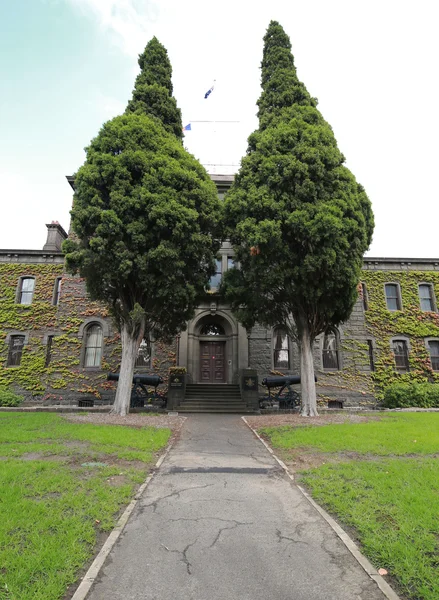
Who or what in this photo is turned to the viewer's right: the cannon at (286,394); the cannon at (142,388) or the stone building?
the cannon at (286,394)

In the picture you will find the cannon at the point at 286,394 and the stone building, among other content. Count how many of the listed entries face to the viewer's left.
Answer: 0

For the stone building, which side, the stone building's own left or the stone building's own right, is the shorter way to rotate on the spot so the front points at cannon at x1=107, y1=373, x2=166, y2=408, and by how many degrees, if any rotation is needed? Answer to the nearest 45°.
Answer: approximately 45° to the stone building's own right

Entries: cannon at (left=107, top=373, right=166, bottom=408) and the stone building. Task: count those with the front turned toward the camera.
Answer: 1

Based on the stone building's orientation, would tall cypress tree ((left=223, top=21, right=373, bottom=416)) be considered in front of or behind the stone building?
in front

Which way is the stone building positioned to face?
toward the camera

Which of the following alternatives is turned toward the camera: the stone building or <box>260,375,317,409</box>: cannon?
the stone building

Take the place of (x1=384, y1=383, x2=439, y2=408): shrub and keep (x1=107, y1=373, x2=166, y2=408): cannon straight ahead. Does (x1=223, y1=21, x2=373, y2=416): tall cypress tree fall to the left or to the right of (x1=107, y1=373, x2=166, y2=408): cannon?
left

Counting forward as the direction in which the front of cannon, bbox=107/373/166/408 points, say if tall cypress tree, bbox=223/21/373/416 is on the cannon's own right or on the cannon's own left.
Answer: on the cannon's own left

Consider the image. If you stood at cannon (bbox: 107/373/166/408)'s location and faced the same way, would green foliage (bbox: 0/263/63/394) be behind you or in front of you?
in front

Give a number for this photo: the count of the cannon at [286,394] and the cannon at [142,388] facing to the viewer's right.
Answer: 1

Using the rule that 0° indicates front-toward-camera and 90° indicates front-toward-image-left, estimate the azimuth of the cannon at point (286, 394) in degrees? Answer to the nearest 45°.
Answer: approximately 270°

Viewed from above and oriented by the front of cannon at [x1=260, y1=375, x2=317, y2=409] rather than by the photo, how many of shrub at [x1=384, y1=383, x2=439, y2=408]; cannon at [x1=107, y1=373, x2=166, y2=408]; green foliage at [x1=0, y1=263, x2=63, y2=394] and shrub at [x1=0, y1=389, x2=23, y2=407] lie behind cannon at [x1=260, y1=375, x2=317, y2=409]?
3

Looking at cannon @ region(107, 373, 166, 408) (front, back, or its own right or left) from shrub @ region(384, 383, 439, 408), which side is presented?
back

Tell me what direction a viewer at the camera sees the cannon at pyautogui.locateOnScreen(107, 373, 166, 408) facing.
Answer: facing to the left of the viewer

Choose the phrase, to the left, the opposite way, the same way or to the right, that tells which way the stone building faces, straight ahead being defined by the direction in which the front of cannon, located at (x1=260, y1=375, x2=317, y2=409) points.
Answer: to the right

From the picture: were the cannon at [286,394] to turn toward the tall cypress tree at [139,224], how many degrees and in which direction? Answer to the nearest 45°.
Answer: approximately 135° to its right

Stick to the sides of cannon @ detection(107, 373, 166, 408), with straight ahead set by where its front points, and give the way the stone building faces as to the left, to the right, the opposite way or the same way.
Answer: to the left

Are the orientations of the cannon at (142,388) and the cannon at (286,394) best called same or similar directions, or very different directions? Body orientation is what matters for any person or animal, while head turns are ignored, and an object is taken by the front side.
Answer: very different directions
